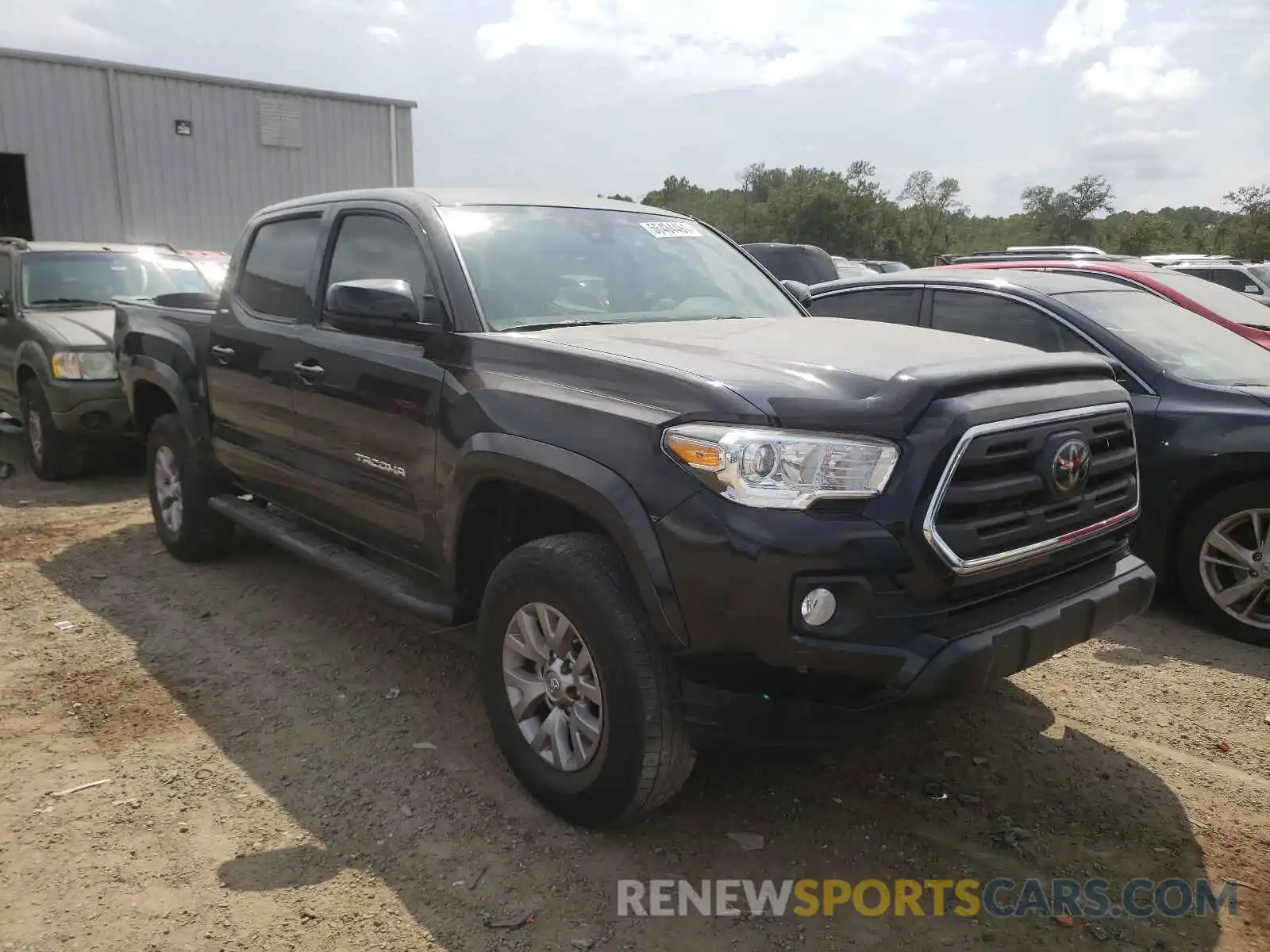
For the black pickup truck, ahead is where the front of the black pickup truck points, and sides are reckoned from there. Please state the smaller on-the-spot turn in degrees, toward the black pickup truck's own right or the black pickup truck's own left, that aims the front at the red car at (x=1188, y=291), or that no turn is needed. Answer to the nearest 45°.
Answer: approximately 90° to the black pickup truck's own left

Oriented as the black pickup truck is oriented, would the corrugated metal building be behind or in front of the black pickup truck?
behind

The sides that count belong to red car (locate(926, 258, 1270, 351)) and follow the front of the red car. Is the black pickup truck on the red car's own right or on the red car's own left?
on the red car's own right

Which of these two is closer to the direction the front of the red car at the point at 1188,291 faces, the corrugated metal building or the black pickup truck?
the black pickup truck

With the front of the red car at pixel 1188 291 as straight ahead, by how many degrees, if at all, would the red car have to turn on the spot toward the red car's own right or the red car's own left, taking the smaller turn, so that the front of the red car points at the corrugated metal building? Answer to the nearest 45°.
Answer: approximately 135° to the red car's own right

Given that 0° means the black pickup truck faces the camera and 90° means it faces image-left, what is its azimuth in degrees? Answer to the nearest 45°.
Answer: approximately 315°

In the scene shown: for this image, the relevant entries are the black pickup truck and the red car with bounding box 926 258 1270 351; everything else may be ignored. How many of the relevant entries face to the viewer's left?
0

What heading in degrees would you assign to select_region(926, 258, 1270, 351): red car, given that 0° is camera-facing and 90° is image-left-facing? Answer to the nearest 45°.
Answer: approximately 315°
